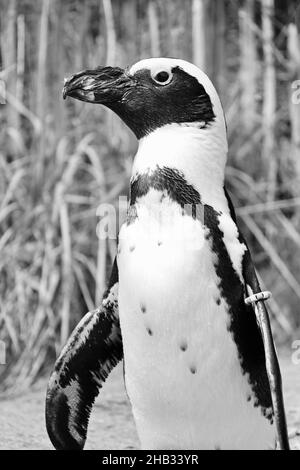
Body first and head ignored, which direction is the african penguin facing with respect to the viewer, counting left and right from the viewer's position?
facing the viewer and to the left of the viewer
